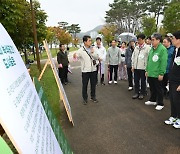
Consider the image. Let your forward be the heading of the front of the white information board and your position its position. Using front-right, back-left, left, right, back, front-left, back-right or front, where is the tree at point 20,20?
back-left

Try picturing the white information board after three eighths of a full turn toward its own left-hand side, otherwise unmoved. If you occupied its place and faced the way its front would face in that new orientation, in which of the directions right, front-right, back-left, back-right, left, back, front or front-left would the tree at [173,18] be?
front-right

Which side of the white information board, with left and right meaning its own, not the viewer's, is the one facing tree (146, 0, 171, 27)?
left

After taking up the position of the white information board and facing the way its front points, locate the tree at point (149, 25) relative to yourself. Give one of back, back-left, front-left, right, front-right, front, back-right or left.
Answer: left

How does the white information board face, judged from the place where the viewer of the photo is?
facing the viewer and to the right of the viewer
